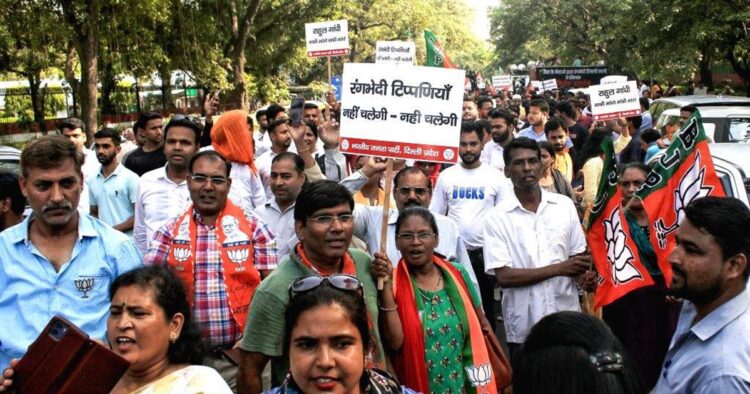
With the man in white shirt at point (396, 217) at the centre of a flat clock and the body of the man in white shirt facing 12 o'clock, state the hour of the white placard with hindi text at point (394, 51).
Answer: The white placard with hindi text is roughly at 6 o'clock from the man in white shirt.

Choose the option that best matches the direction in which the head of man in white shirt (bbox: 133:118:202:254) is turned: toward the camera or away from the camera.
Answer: toward the camera

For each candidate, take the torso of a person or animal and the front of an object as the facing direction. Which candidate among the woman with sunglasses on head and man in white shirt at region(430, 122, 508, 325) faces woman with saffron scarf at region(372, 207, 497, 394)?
the man in white shirt

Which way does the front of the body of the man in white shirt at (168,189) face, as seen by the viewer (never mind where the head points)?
toward the camera

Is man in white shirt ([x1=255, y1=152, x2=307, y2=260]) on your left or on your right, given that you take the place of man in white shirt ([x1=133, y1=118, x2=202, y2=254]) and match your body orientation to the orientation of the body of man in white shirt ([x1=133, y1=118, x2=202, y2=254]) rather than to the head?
on your left

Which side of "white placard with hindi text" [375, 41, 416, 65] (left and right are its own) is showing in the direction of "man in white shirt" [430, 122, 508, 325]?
front

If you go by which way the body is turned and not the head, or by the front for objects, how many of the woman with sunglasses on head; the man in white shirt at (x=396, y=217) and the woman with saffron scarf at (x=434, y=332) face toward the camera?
3

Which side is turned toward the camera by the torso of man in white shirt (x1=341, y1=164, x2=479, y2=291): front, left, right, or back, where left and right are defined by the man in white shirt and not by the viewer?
front

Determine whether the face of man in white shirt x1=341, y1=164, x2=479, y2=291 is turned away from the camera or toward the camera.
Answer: toward the camera

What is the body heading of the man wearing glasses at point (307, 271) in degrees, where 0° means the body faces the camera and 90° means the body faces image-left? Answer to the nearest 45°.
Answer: approximately 315°

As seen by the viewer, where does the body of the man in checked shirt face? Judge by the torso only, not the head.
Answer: toward the camera

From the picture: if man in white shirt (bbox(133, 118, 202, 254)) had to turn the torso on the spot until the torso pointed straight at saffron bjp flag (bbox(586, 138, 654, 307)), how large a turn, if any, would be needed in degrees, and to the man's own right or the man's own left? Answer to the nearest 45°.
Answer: approximately 45° to the man's own left

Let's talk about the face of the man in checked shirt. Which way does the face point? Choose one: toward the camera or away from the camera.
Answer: toward the camera

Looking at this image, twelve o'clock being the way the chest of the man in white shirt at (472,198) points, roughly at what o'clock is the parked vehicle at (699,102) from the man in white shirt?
The parked vehicle is roughly at 7 o'clock from the man in white shirt.

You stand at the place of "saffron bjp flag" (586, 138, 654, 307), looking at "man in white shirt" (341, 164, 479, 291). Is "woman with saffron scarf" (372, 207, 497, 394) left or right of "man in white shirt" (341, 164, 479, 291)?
left

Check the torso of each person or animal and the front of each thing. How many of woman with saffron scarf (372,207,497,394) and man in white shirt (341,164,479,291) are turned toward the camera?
2
